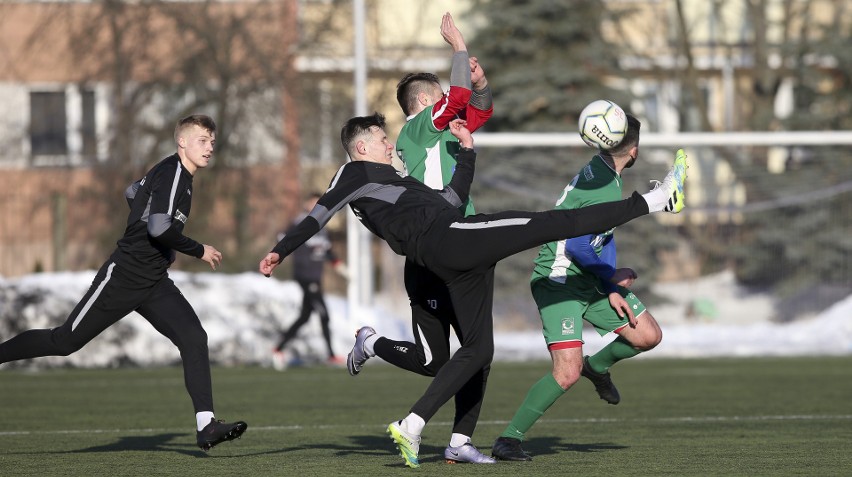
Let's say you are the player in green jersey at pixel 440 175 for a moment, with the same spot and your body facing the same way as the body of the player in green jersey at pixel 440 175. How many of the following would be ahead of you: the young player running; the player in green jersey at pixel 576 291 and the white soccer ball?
2

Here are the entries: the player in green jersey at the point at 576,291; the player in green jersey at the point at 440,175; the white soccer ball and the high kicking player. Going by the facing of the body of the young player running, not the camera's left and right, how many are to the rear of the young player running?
0

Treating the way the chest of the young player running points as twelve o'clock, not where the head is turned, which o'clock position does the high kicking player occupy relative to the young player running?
The high kicking player is roughly at 1 o'clock from the young player running.

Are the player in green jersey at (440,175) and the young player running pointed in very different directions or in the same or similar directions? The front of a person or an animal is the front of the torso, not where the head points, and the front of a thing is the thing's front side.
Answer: same or similar directions

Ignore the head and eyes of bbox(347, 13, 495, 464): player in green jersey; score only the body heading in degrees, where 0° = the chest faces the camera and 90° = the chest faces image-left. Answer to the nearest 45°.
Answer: approximately 270°

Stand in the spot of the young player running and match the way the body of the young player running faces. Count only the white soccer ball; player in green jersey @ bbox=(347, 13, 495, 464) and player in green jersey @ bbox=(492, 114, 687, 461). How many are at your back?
0

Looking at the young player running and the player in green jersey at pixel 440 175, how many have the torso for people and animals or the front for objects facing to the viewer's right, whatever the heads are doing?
2

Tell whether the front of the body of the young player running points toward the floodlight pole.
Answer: no

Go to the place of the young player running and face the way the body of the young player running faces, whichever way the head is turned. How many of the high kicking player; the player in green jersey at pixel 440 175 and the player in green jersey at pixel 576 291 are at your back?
0

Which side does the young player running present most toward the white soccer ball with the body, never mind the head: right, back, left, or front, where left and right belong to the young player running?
front

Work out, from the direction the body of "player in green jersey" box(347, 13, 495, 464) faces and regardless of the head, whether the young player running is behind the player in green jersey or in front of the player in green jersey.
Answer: behind

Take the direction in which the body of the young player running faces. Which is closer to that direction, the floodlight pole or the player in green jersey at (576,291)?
the player in green jersey

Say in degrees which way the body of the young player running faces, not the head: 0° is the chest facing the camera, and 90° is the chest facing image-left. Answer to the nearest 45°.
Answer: approximately 270°
